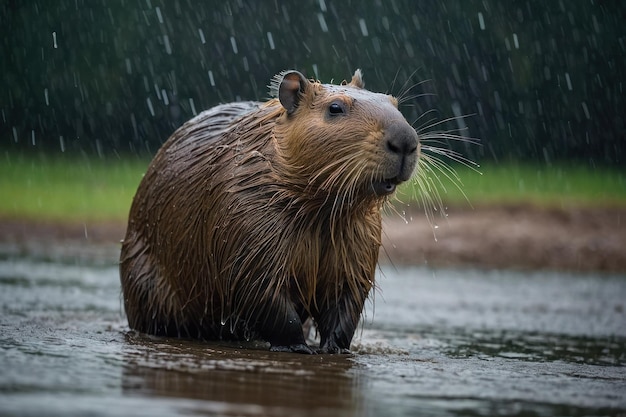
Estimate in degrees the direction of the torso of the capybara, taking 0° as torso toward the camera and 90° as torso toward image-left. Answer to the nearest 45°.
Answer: approximately 315°

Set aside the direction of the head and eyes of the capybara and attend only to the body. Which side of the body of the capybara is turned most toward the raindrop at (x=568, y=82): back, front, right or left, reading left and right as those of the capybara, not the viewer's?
left

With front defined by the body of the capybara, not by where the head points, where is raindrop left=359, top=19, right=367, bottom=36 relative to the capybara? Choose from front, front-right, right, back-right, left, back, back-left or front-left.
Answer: back-left

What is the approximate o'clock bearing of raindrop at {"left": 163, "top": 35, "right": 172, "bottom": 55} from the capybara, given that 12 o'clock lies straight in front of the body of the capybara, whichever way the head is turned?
The raindrop is roughly at 7 o'clock from the capybara.

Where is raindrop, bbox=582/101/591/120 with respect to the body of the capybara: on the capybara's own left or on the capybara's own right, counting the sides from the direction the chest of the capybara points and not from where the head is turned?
on the capybara's own left

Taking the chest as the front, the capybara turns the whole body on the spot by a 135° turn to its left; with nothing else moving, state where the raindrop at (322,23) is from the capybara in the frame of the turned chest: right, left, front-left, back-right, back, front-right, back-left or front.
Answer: front

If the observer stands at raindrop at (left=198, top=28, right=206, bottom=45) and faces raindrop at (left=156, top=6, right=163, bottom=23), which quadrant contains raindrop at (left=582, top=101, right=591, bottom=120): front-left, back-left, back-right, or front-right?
back-right

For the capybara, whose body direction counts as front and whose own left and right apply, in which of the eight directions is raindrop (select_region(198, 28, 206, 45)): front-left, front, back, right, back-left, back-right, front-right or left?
back-left
